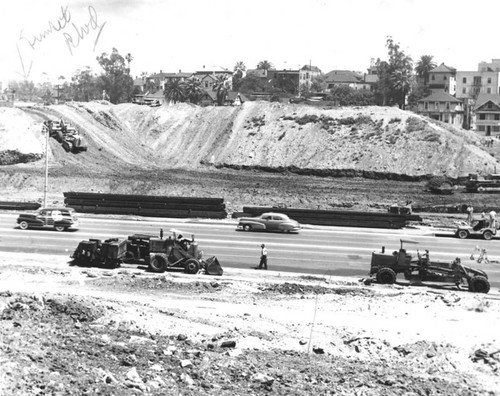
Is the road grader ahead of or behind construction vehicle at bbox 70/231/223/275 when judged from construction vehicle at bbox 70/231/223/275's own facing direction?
ahead

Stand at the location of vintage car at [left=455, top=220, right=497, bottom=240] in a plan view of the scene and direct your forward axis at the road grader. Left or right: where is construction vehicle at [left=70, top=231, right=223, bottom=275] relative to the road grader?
right

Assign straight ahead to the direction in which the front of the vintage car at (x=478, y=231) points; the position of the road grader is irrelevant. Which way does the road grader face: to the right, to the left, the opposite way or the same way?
the opposite way

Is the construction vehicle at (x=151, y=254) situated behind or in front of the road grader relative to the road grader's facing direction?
behind

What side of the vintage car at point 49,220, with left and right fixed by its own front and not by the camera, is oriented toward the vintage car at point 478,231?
back

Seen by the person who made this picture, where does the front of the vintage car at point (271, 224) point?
facing to the left of the viewer

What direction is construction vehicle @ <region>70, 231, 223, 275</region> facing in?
to the viewer's right

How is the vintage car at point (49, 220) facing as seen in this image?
to the viewer's left

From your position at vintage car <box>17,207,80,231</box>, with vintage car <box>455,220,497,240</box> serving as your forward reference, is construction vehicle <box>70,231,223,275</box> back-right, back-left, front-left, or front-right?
front-right

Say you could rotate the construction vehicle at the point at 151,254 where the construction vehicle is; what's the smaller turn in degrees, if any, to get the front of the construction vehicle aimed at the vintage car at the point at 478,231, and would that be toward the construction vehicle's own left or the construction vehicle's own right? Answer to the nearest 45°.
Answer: approximately 45° to the construction vehicle's own left

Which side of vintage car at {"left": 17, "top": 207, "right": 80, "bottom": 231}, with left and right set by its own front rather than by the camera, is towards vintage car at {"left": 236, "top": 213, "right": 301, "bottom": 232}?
back

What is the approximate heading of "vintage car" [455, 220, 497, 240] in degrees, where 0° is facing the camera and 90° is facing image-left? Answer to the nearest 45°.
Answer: approximately 90°

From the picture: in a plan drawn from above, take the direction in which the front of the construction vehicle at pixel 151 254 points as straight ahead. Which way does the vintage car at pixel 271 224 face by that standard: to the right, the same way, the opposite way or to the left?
the opposite way
